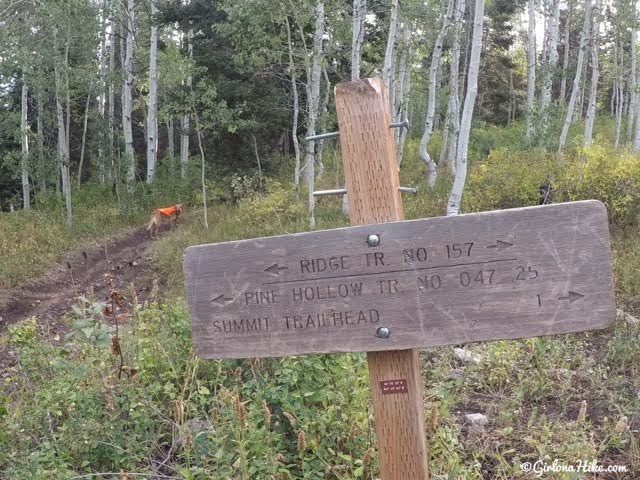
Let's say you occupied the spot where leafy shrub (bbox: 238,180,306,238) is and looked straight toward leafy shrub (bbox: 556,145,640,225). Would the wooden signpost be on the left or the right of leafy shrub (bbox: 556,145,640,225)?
right

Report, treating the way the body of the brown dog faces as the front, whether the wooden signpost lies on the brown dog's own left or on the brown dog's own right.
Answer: on the brown dog's own right

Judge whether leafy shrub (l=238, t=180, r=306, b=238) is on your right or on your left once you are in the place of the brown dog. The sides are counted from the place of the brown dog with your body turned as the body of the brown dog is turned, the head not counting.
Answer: on your right

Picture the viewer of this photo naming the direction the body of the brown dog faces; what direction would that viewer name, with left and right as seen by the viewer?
facing away from the viewer and to the right of the viewer

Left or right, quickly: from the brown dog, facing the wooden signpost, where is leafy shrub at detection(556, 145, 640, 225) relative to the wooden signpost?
left
